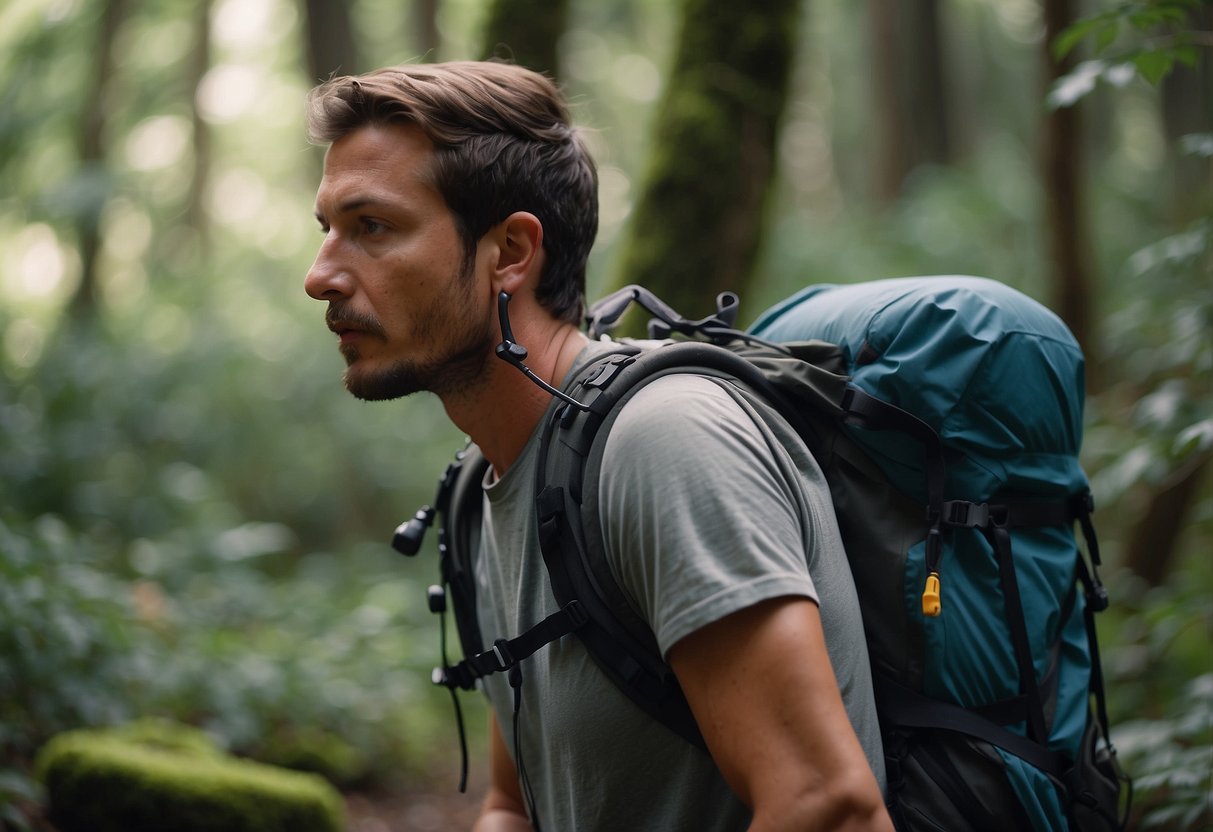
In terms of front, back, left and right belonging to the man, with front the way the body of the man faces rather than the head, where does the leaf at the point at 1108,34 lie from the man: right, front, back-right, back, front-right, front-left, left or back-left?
back-right

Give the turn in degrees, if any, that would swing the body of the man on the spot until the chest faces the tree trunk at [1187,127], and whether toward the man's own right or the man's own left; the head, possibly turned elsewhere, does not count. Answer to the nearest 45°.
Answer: approximately 135° to the man's own right

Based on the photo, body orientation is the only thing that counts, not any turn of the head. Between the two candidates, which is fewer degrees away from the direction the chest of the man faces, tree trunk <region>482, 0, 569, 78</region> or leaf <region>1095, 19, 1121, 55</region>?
the tree trunk

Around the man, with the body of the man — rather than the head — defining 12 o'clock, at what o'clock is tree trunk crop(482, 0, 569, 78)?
The tree trunk is roughly at 3 o'clock from the man.

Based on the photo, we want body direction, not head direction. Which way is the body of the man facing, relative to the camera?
to the viewer's left

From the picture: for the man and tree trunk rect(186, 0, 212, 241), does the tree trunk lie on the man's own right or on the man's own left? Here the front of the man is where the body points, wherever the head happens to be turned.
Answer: on the man's own right

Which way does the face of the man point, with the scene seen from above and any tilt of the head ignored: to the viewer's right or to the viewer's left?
to the viewer's left

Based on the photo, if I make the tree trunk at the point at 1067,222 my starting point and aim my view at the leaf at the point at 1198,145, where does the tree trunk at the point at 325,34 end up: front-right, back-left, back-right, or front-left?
back-right

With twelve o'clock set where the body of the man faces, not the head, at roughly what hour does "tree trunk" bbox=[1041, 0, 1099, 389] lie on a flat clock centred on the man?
The tree trunk is roughly at 4 o'clock from the man.
